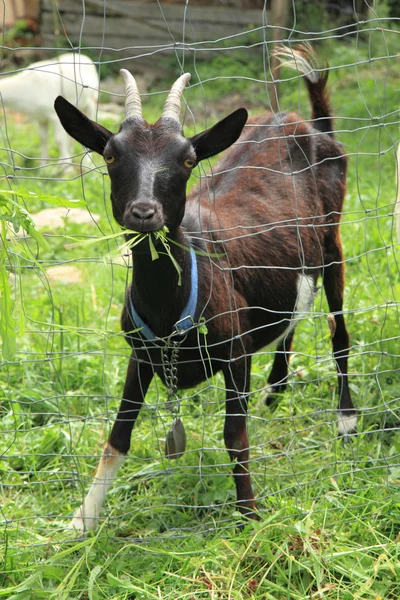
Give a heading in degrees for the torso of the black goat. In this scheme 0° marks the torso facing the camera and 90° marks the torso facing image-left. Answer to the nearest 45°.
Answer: approximately 45°
